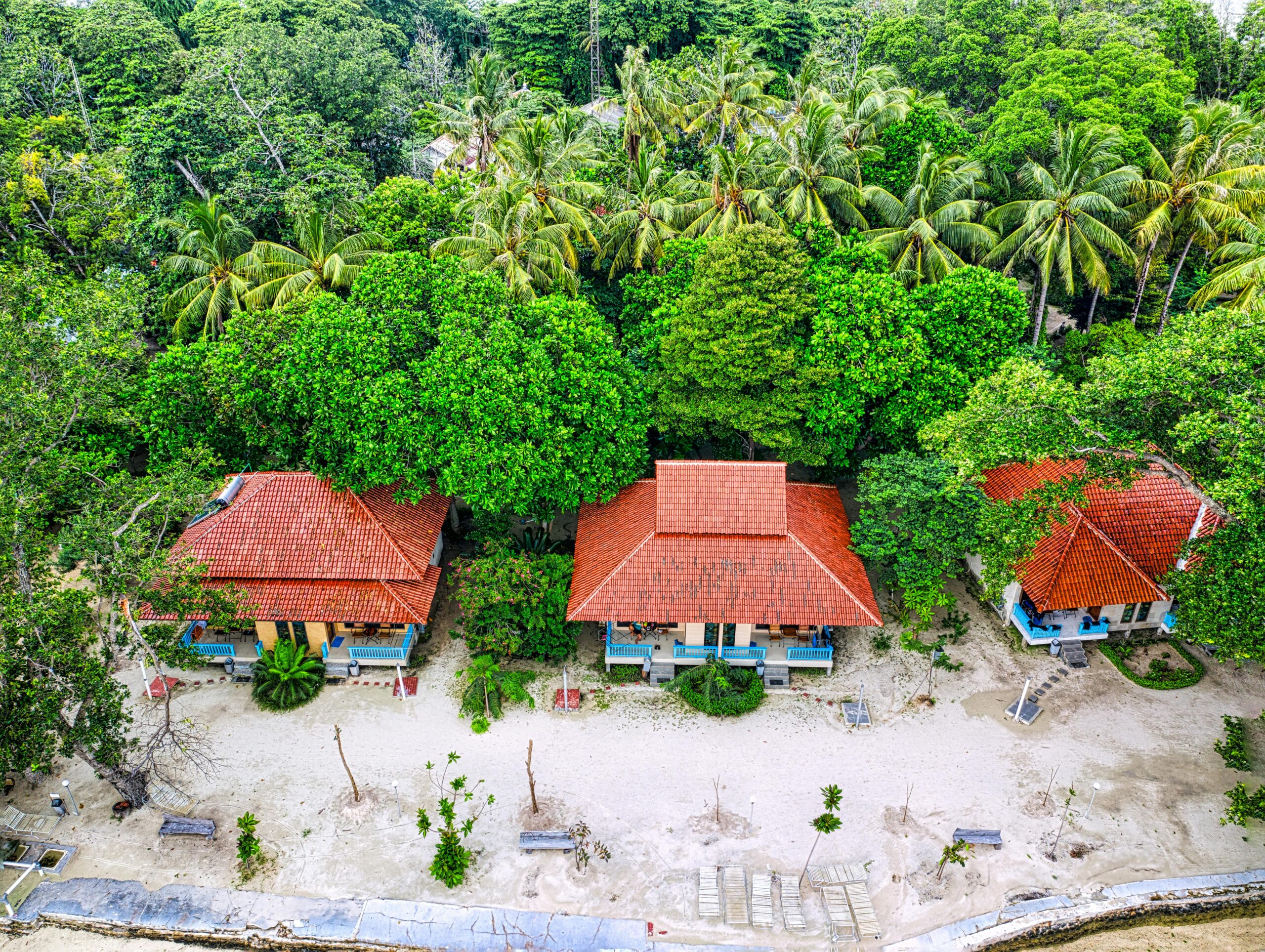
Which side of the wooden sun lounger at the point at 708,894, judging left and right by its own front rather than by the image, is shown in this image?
front

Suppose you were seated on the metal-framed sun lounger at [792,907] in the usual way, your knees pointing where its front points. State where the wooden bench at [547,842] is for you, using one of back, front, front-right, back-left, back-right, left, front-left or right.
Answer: right

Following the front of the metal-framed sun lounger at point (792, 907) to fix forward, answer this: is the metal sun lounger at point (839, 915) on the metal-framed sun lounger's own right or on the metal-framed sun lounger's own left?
on the metal-framed sun lounger's own left

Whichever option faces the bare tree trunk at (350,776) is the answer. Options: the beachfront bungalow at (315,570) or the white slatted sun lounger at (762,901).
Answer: the beachfront bungalow

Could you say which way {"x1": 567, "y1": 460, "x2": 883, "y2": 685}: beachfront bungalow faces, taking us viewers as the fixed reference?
facing the viewer

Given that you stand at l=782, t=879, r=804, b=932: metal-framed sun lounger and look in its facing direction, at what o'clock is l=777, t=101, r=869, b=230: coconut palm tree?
The coconut palm tree is roughly at 6 o'clock from the metal-framed sun lounger.

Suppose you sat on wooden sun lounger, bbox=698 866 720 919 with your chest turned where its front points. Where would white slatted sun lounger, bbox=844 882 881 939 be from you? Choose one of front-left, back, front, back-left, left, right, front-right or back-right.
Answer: left

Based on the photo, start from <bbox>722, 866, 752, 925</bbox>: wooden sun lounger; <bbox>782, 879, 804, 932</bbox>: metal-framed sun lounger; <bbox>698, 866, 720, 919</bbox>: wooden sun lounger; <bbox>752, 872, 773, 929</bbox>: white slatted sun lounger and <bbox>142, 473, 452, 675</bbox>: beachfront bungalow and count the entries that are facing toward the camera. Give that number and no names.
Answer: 5

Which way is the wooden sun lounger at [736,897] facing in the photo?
toward the camera

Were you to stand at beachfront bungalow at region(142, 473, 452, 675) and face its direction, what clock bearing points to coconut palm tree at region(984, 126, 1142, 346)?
The coconut palm tree is roughly at 9 o'clock from the beachfront bungalow.

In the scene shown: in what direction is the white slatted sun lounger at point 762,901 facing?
toward the camera

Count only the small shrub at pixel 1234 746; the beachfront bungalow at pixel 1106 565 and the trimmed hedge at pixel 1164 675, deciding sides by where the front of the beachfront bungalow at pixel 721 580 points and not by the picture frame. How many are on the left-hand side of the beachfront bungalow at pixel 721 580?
3

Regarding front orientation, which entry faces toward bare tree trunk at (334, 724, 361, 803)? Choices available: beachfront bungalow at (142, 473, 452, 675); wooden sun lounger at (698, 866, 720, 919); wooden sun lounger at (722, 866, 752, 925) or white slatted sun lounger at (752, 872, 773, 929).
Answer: the beachfront bungalow

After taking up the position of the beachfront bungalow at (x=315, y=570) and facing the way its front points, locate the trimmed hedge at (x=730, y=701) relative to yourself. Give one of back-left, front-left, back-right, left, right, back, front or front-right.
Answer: front-left

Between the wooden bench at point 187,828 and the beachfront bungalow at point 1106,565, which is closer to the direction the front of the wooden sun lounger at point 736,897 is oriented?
the wooden bench

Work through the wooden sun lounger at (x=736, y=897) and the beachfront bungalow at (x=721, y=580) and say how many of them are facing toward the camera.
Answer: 2
